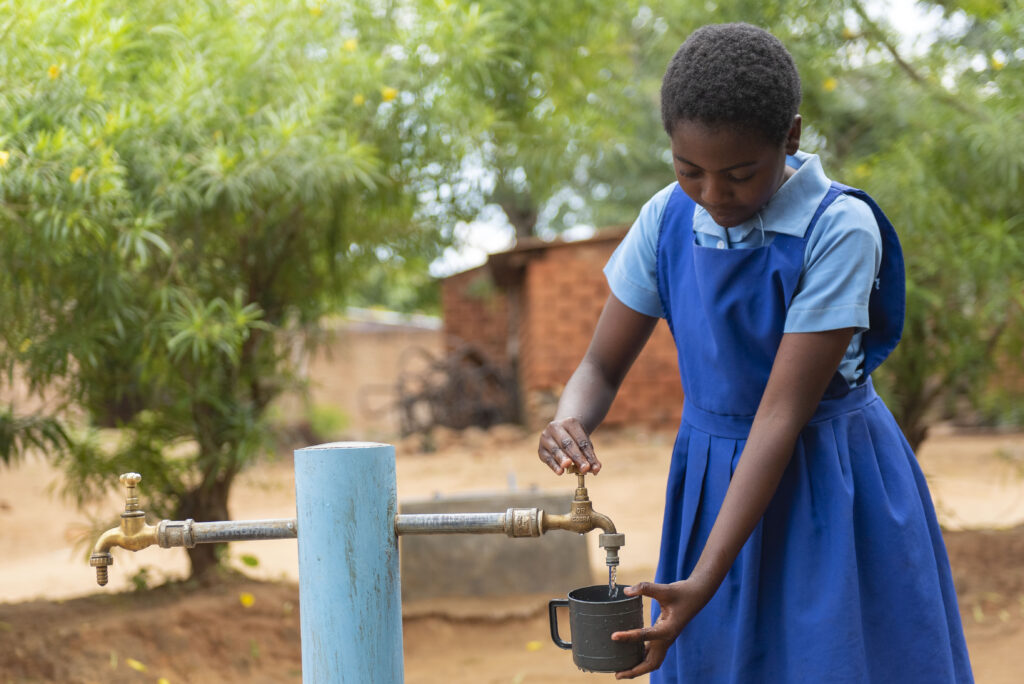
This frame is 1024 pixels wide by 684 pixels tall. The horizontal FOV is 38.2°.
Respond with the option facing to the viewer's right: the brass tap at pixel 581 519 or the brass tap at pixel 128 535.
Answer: the brass tap at pixel 581 519

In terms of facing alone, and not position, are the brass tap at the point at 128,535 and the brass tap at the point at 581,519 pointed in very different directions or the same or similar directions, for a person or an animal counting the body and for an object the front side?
very different directions

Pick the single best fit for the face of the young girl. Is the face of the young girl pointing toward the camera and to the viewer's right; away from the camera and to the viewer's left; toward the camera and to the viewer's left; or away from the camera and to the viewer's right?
toward the camera and to the viewer's left

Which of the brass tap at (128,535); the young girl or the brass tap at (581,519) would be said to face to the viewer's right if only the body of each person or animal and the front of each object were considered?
the brass tap at (581,519)

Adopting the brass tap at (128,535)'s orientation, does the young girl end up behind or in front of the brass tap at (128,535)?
behind

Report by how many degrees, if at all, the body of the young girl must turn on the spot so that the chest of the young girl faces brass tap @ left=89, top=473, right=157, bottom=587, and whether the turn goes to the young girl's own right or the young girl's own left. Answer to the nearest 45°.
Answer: approximately 45° to the young girl's own right

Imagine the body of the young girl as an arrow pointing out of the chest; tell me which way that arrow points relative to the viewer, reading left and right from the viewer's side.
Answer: facing the viewer and to the left of the viewer

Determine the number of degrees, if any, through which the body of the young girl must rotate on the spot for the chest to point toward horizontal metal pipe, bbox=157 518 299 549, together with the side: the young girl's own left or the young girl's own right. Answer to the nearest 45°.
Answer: approximately 45° to the young girl's own right

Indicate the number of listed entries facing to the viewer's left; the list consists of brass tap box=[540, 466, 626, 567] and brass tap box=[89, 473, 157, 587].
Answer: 1

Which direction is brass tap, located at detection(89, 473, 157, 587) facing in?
to the viewer's left

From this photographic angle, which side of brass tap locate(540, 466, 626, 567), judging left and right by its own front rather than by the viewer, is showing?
right

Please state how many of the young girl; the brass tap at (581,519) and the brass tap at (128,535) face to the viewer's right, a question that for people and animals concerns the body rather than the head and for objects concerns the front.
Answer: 1
